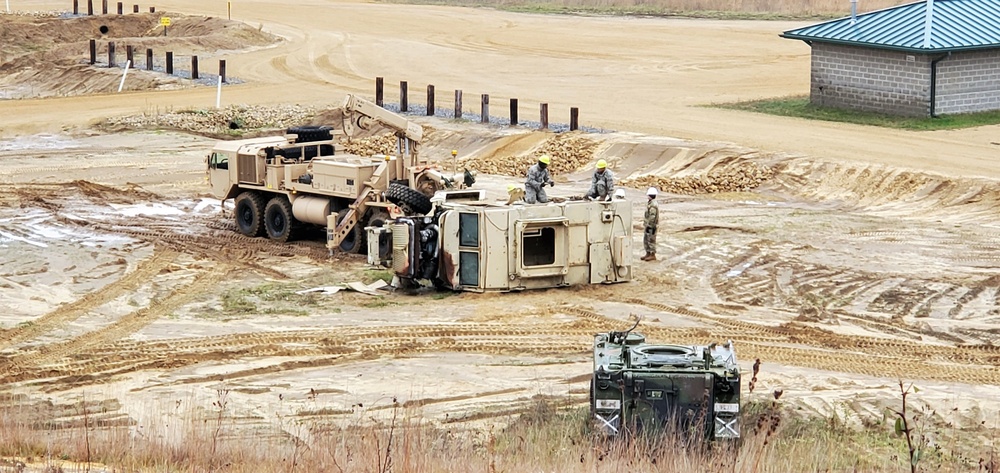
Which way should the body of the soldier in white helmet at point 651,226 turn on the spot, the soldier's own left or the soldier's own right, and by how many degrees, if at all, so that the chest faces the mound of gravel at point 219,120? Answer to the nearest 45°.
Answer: approximately 45° to the soldier's own right

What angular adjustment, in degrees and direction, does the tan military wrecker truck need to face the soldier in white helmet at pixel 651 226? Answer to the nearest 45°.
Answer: approximately 180°

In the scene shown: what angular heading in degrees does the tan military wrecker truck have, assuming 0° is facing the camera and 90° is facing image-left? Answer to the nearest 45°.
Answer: approximately 135°

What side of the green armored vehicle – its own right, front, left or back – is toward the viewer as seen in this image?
back

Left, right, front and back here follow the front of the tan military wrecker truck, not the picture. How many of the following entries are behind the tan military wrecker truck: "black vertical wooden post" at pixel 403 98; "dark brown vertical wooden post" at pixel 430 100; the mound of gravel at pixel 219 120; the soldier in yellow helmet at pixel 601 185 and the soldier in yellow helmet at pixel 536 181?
2

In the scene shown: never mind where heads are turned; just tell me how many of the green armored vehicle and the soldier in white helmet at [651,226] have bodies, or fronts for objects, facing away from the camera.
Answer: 1

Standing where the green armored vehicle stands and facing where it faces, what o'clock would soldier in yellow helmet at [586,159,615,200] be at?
The soldier in yellow helmet is roughly at 12 o'clock from the green armored vehicle.

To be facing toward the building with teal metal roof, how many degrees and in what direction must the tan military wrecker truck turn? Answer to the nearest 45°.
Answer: approximately 90° to its right

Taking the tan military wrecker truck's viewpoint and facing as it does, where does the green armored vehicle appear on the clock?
The green armored vehicle is roughly at 7 o'clock from the tan military wrecker truck.

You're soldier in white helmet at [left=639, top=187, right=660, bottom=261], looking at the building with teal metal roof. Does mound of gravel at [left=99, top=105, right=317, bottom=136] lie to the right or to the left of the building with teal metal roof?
left

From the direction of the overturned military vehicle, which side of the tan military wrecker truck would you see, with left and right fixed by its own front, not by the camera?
back

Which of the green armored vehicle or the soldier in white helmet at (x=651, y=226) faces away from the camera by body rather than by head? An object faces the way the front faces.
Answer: the green armored vehicle

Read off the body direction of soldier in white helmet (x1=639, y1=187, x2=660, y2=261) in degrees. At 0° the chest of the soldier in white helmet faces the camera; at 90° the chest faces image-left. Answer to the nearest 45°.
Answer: approximately 90°
